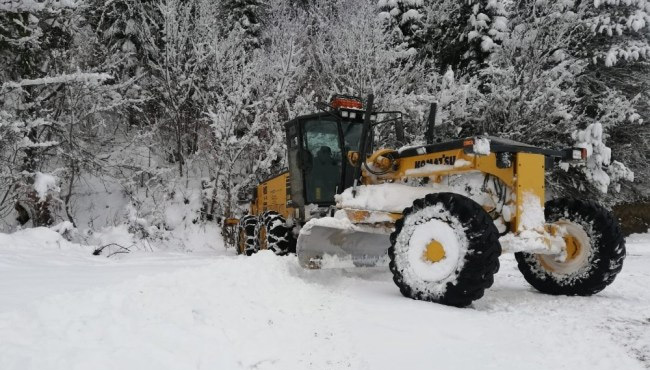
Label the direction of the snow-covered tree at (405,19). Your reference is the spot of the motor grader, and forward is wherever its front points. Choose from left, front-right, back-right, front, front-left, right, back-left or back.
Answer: back-left

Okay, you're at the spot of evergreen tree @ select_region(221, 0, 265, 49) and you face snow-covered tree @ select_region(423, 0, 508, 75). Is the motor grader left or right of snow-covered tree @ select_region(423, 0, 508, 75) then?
right

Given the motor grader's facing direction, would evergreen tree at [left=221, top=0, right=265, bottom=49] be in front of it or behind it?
behind

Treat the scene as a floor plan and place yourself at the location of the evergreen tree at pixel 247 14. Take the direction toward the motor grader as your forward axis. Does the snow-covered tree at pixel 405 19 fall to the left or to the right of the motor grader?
left

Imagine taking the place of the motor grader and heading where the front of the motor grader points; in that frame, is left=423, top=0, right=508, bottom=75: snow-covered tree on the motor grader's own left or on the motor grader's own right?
on the motor grader's own left

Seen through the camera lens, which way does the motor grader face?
facing the viewer and to the right of the viewer
